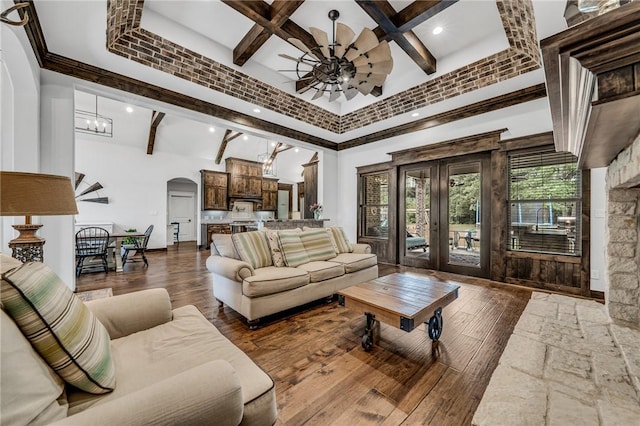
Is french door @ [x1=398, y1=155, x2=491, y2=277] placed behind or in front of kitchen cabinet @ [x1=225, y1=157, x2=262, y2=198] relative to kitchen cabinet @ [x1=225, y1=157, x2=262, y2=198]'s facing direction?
in front

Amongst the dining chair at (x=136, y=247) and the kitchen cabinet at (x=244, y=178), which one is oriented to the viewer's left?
the dining chair

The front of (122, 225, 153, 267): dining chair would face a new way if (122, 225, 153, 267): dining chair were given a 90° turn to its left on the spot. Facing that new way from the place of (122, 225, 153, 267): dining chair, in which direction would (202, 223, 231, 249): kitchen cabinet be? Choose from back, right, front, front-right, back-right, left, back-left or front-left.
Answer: back-left

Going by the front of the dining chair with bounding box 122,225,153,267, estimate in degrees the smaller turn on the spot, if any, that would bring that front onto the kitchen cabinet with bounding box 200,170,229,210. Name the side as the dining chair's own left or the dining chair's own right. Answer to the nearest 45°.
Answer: approximately 135° to the dining chair's own right

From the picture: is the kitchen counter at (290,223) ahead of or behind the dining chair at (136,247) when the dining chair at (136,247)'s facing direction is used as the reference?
behind

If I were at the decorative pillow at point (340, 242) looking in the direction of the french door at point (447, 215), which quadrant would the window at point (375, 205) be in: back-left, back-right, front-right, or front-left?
front-left

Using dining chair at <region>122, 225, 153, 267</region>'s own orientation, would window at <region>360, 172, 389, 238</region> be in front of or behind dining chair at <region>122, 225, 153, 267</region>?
behind

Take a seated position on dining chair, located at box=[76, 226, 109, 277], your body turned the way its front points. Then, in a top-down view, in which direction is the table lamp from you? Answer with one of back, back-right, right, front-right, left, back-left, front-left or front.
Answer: back

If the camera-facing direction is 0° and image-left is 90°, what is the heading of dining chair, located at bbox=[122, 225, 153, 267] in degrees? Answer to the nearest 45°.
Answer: approximately 90°

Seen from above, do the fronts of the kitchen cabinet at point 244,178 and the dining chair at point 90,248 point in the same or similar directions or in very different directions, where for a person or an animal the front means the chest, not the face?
very different directions

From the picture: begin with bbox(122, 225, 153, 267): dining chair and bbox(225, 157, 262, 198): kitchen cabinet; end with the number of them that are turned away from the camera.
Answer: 0

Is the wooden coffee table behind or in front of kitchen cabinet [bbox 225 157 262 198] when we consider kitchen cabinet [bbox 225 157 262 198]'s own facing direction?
in front

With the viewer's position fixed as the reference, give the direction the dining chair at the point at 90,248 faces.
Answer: facing away from the viewer

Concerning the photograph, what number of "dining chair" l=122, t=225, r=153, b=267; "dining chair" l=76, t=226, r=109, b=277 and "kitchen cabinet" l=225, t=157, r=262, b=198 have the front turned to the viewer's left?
1

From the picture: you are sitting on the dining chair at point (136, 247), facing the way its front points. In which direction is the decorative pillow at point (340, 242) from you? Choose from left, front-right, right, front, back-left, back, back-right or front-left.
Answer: back-left
